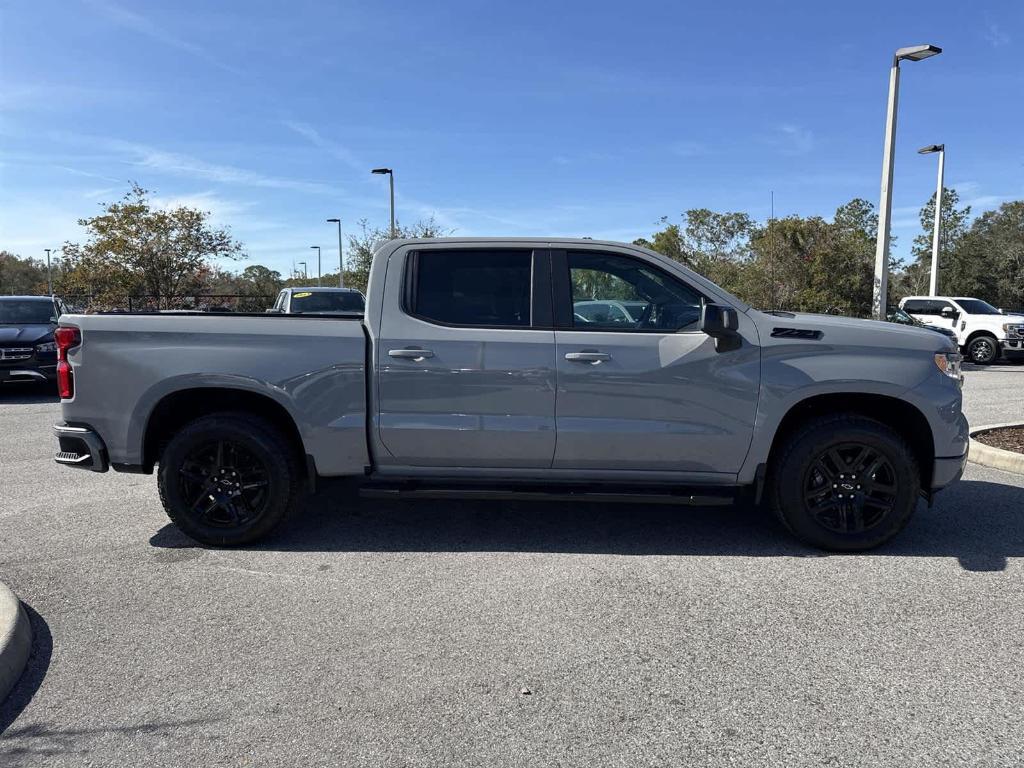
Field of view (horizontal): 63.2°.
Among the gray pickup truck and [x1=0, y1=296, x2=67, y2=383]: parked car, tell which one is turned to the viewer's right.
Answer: the gray pickup truck

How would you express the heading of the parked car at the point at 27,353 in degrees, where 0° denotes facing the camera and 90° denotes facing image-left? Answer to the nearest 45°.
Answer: approximately 0°

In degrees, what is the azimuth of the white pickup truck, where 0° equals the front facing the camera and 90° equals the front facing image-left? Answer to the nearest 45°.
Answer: approximately 315°

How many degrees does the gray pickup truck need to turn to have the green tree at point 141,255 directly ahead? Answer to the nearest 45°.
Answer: approximately 135° to its left

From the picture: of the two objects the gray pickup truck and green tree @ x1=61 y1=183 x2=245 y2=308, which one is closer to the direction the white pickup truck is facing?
the gray pickup truck

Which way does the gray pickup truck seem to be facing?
to the viewer's right

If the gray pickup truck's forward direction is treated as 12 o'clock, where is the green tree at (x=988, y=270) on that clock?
The green tree is roughly at 10 o'clock from the gray pickup truck.

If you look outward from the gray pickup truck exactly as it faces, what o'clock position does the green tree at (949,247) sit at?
The green tree is roughly at 10 o'clock from the gray pickup truck.

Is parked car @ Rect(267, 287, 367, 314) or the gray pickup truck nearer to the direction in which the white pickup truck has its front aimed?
the gray pickup truck

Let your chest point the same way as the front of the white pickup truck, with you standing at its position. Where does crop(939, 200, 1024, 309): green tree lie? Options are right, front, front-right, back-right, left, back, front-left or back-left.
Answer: back-left

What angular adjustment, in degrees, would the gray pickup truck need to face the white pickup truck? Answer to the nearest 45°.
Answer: approximately 45° to its left

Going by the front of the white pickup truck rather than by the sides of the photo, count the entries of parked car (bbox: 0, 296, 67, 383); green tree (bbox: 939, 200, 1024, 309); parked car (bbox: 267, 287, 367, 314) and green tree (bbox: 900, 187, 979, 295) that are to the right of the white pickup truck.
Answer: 2

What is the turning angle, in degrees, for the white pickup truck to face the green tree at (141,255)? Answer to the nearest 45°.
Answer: approximately 135° to its right
